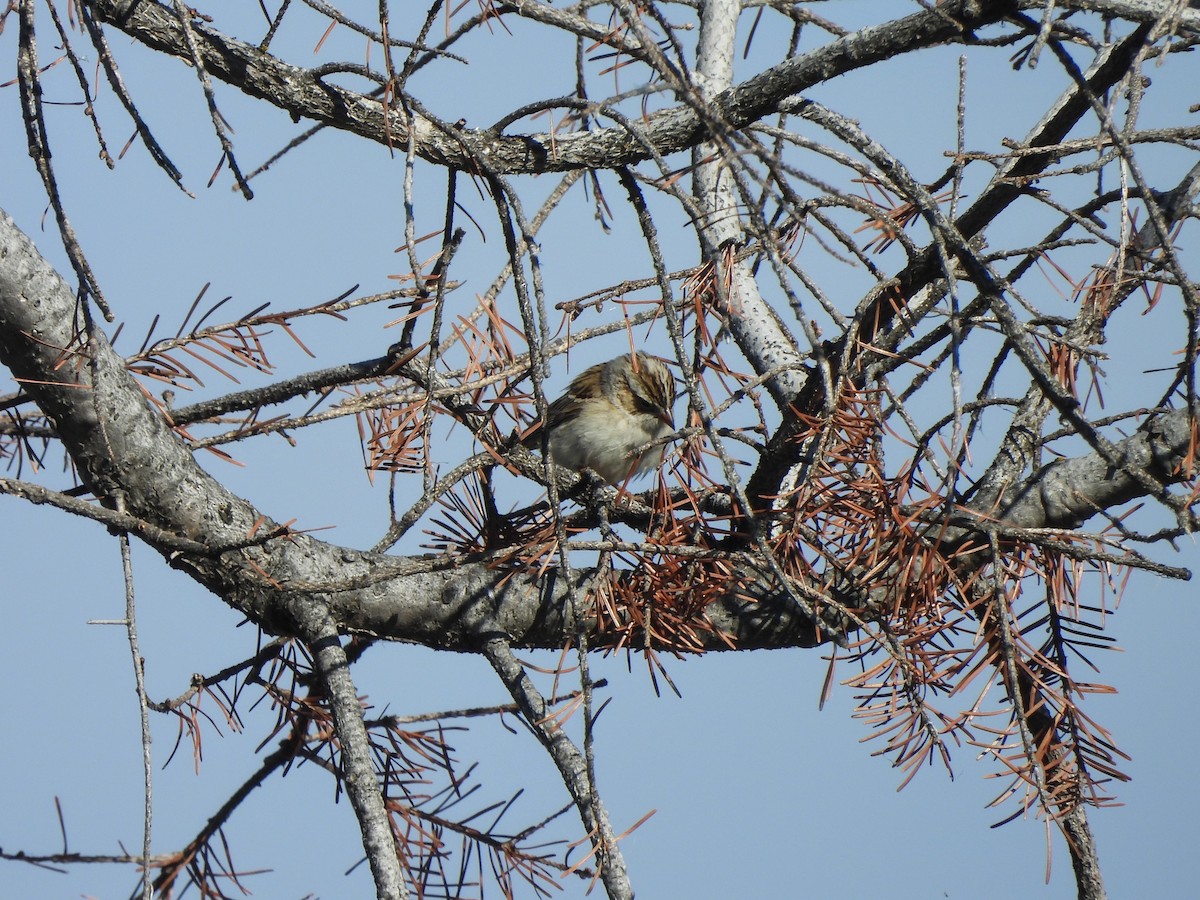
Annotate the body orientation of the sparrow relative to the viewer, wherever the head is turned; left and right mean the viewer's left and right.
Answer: facing the viewer and to the right of the viewer
